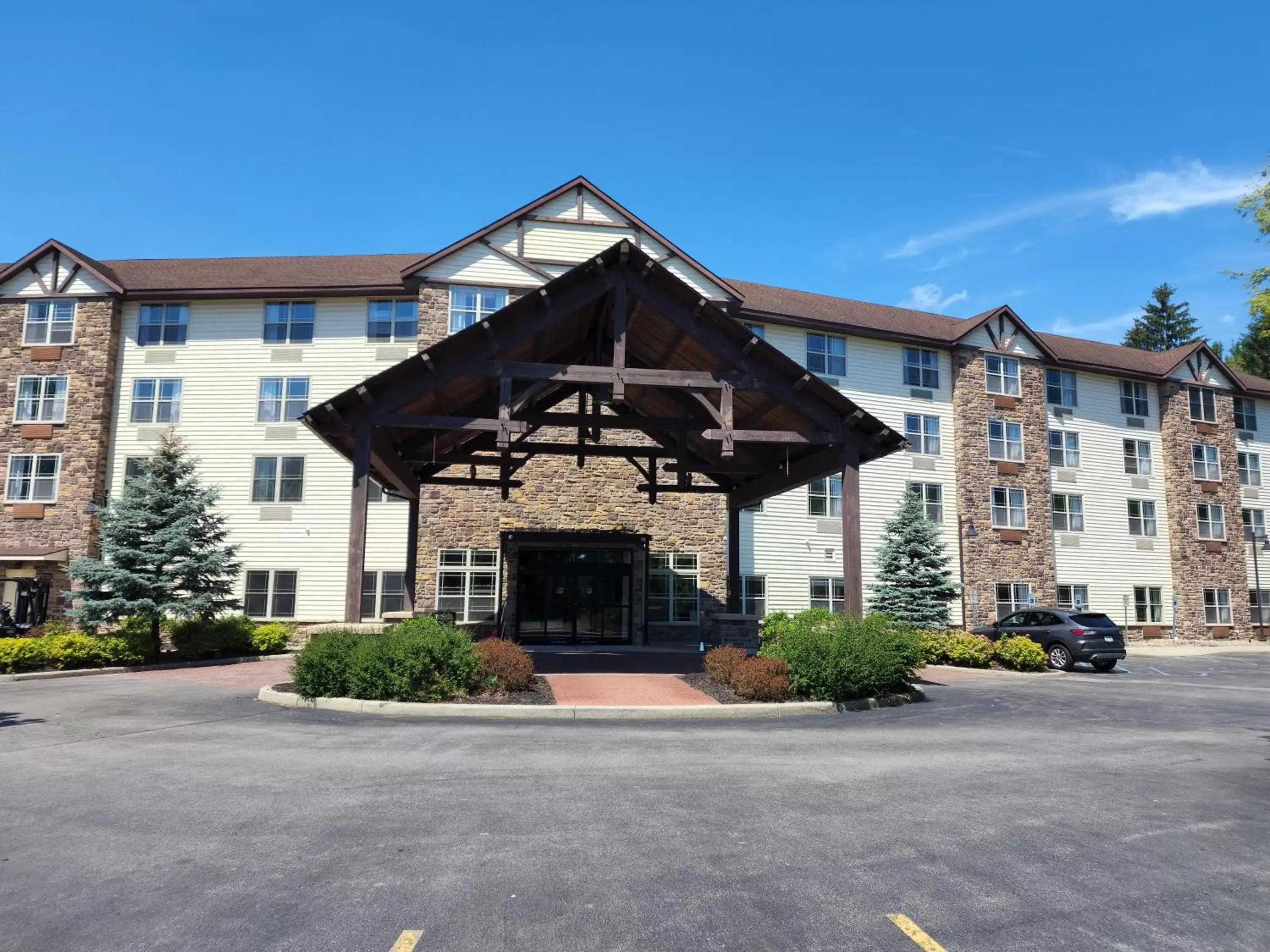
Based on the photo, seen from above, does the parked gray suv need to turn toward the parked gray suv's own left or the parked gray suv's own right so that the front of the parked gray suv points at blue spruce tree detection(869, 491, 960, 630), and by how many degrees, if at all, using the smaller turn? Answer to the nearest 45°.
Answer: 0° — it already faces it

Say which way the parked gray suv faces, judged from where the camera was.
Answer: facing away from the viewer and to the left of the viewer

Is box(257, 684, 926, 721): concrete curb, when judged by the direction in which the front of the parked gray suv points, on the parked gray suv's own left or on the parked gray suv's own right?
on the parked gray suv's own left

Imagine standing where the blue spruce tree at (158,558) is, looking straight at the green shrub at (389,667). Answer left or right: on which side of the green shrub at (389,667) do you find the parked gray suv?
left

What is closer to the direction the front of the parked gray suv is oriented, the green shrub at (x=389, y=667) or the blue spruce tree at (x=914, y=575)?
the blue spruce tree
